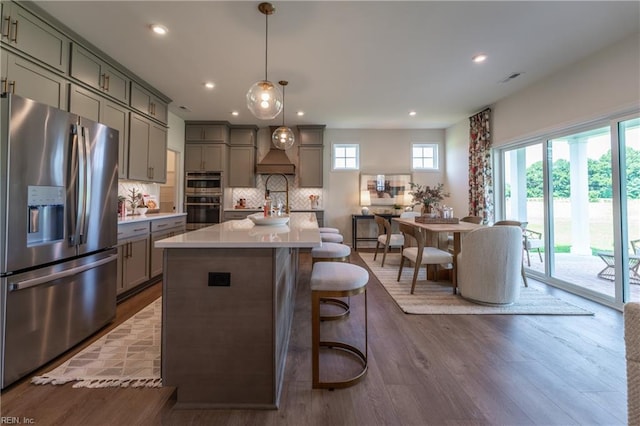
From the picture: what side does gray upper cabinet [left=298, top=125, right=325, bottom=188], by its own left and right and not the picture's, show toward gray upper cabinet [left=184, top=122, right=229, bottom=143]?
right

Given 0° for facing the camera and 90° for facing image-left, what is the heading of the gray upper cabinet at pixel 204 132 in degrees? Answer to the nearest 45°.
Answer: approximately 0°

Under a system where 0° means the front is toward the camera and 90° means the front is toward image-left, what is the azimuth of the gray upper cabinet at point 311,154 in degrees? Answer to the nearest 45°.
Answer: approximately 0°

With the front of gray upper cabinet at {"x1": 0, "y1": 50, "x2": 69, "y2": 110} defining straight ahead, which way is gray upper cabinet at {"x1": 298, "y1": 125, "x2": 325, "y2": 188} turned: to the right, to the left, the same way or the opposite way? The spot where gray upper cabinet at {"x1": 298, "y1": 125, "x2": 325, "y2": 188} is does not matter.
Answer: to the right

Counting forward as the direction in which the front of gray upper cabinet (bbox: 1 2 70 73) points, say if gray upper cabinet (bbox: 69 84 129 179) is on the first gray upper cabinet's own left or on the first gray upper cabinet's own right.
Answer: on the first gray upper cabinet's own left

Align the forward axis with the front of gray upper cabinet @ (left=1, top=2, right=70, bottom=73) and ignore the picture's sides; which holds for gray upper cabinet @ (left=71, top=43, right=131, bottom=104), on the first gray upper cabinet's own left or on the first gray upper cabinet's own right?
on the first gray upper cabinet's own left

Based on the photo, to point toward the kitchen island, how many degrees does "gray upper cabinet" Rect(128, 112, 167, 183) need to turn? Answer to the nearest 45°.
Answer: approximately 45° to its right

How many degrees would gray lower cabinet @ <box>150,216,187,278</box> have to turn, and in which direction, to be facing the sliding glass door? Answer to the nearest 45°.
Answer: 0° — it already faces it

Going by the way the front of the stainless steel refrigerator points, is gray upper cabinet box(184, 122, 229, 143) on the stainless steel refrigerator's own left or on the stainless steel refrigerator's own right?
on the stainless steel refrigerator's own left

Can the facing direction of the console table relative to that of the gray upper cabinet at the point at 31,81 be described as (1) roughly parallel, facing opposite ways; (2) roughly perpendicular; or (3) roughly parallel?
roughly perpendicular

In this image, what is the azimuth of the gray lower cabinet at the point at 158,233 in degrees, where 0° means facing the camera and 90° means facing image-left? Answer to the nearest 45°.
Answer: approximately 315°
